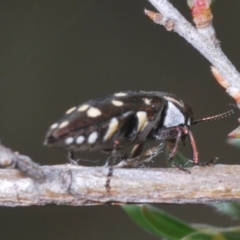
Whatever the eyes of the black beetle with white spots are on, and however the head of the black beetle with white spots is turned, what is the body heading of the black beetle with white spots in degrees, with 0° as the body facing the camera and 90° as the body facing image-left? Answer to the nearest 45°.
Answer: approximately 270°
